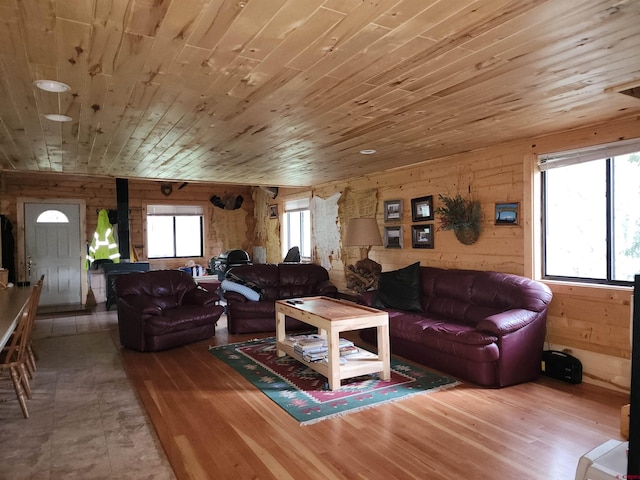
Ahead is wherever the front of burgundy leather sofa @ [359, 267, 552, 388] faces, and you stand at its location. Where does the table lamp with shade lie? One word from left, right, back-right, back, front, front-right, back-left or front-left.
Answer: right

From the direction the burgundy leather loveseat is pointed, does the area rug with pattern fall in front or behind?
in front

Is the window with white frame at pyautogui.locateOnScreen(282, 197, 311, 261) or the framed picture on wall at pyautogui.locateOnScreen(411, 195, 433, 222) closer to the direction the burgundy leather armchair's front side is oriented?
the framed picture on wall

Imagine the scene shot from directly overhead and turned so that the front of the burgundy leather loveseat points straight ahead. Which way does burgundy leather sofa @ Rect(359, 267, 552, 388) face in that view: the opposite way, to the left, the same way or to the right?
to the right

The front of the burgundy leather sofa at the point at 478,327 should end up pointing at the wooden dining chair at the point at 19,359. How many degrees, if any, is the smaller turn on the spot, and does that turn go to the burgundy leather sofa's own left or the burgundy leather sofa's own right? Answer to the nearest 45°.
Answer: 0° — it already faces it

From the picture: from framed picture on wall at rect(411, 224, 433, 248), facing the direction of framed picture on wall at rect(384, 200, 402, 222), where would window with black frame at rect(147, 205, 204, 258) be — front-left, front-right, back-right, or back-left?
front-left

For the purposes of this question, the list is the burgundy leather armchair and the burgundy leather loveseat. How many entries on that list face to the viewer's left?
0

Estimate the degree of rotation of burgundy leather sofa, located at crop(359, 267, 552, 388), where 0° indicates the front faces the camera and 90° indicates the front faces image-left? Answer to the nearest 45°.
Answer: approximately 45°

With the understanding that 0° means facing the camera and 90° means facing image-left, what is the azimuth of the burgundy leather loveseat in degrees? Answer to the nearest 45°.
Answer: approximately 0°

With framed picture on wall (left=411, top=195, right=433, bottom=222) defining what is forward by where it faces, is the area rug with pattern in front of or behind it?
in front

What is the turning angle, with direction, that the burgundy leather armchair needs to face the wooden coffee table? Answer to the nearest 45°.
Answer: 0° — it already faces it

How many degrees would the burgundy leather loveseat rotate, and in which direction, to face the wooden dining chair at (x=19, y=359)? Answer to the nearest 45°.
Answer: approximately 45° to its right

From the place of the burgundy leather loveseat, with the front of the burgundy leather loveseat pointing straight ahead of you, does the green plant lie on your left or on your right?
on your left
